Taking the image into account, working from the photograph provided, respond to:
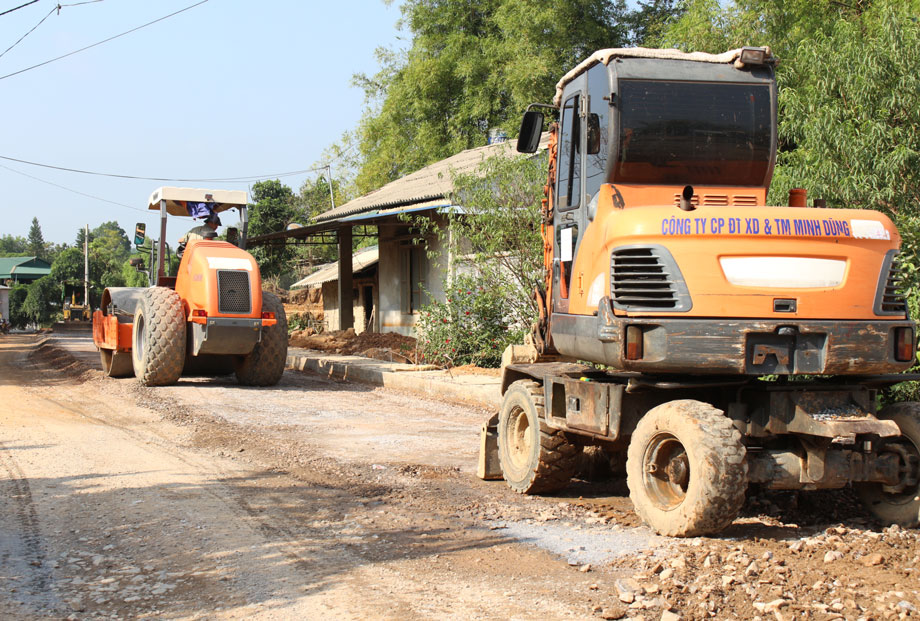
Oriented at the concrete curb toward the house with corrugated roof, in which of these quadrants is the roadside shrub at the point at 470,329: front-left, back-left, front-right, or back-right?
front-right

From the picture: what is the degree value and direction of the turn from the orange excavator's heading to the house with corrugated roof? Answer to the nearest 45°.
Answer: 0° — it already faces it

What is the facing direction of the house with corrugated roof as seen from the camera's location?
facing the viewer and to the left of the viewer

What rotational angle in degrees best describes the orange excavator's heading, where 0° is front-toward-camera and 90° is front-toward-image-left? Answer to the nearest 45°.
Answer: approximately 135°

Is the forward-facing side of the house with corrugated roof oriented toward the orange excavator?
no

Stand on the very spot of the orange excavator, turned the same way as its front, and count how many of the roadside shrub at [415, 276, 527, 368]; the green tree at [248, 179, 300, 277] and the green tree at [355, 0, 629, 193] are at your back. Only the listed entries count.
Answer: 0

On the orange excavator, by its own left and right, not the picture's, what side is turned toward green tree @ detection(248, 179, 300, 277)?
front

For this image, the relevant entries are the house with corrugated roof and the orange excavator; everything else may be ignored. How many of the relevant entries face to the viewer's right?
0

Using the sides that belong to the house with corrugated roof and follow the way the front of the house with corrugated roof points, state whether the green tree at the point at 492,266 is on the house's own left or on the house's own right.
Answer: on the house's own left

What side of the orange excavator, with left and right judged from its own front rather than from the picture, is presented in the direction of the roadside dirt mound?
front

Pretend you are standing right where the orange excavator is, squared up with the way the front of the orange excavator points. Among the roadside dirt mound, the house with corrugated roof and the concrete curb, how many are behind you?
0

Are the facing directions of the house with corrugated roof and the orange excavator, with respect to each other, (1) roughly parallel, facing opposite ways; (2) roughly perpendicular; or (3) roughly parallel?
roughly perpendicular
